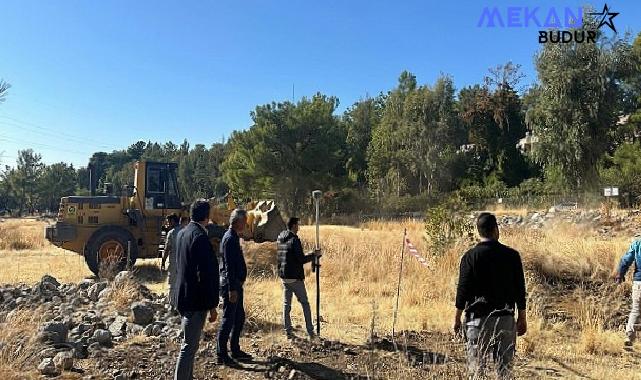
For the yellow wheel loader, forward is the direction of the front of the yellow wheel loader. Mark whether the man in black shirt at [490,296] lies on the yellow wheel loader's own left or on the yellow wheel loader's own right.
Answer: on the yellow wheel loader's own right

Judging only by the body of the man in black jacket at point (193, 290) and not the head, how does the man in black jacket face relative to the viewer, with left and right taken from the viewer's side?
facing away from the viewer and to the right of the viewer

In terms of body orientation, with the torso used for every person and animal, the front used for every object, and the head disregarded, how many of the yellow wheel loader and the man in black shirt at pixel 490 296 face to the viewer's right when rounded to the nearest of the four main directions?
1

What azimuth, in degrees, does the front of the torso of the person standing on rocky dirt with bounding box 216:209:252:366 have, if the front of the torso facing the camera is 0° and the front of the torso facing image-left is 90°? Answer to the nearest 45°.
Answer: approximately 270°

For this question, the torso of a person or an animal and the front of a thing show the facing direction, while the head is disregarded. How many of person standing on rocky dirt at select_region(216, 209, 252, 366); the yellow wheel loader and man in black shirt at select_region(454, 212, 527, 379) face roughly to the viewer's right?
2

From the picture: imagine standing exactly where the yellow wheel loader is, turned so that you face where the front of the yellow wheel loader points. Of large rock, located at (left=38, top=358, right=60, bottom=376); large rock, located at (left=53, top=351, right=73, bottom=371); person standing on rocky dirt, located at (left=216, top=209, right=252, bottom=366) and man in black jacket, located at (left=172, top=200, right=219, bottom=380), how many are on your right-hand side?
4

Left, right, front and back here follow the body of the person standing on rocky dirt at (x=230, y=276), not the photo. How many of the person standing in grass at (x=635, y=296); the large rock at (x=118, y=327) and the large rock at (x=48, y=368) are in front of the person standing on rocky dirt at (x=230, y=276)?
1

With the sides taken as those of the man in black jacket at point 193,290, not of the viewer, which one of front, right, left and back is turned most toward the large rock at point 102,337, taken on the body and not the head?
left

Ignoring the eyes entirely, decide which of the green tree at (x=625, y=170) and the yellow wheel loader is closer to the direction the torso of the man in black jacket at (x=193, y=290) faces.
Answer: the green tree

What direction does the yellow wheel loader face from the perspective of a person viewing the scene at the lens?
facing to the right of the viewer

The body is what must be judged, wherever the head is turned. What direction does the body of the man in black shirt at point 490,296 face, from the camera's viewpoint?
away from the camera

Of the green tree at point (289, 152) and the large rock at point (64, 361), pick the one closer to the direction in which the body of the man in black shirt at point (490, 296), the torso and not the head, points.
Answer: the green tree

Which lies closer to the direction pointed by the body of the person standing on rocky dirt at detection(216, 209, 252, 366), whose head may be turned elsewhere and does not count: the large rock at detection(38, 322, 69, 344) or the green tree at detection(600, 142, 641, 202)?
the green tree

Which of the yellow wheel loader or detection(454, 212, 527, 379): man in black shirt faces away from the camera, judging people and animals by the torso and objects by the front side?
the man in black shirt
